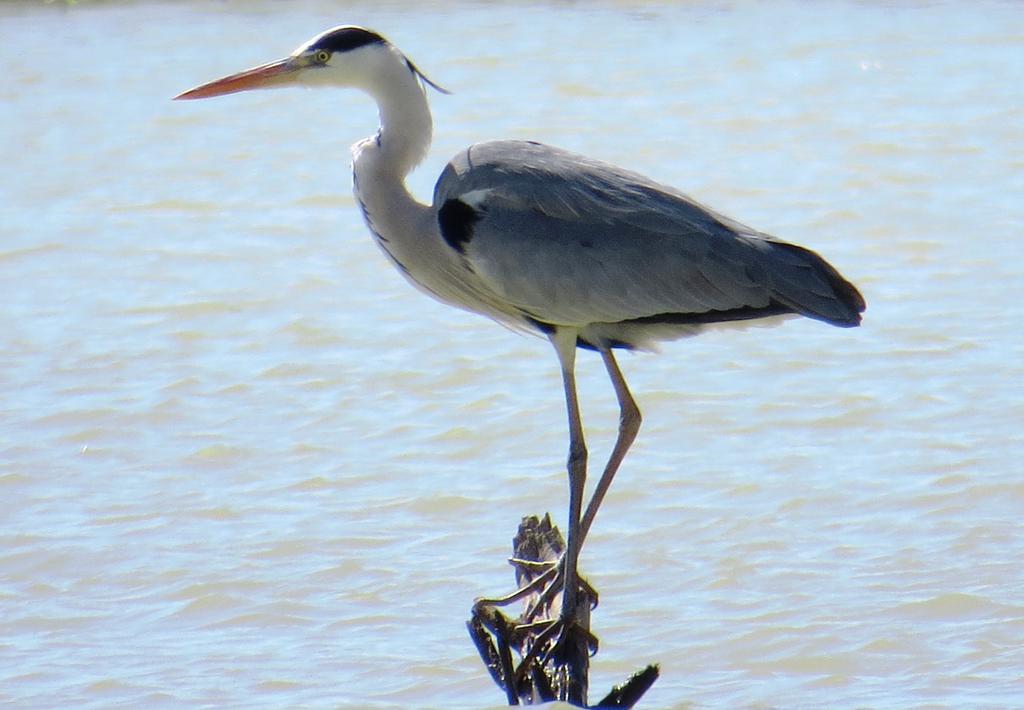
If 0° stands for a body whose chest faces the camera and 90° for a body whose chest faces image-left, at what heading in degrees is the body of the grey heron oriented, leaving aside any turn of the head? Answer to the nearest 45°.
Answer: approximately 90°
